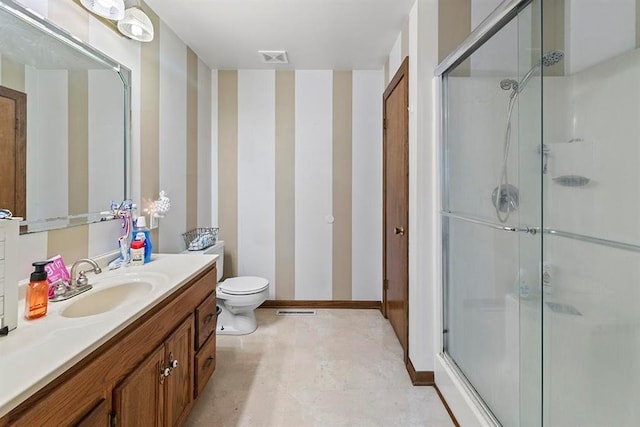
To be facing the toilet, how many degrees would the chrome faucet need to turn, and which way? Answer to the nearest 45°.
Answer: approximately 90° to its left

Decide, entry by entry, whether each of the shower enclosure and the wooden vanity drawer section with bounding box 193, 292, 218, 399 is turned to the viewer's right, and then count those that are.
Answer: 1

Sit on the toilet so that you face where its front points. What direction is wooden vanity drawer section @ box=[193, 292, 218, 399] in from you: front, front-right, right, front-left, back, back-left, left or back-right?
right

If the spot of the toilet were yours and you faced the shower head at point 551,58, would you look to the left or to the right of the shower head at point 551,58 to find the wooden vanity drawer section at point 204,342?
right

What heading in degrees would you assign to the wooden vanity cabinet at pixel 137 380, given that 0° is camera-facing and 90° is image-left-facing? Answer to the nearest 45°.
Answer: approximately 315°

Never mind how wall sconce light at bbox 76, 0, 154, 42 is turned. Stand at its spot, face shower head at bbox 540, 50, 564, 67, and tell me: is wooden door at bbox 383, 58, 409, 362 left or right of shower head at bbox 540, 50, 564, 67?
left

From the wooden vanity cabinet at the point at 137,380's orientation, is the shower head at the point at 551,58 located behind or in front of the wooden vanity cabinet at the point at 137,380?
in front

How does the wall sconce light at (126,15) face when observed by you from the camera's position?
facing the viewer and to the right of the viewer

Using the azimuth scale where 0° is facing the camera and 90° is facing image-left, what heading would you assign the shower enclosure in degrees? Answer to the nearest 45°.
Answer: approximately 45°

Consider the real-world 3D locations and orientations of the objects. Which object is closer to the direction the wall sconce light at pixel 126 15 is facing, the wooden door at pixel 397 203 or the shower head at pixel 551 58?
the shower head

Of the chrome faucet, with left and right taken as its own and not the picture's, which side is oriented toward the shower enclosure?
front

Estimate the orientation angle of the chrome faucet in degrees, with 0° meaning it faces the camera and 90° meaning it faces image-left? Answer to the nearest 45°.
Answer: approximately 315°

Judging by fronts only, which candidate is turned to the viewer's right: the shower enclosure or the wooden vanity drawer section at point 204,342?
the wooden vanity drawer section
